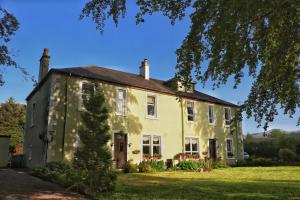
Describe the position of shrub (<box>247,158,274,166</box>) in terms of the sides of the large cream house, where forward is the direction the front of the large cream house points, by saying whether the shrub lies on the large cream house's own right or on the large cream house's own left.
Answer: on the large cream house's own left

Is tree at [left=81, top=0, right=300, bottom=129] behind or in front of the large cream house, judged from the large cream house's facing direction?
in front

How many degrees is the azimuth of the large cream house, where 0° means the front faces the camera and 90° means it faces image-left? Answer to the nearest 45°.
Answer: approximately 315°

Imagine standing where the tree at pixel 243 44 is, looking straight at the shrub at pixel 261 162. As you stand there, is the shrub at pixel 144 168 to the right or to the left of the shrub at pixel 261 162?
left

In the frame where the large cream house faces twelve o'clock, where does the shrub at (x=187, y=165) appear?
The shrub is roughly at 10 o'clock from the large cream house.

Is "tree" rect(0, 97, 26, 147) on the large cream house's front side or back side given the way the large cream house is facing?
on the back side

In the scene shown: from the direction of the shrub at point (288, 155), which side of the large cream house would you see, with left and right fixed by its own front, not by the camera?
left

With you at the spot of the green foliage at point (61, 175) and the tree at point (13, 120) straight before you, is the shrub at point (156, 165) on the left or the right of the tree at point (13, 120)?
right

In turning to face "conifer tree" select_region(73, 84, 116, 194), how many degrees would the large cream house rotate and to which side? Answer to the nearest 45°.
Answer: approximately 45° to its right
